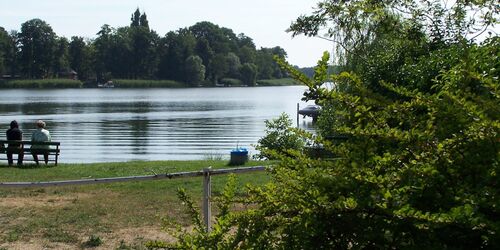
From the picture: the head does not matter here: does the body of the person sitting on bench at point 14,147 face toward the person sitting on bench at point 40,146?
no

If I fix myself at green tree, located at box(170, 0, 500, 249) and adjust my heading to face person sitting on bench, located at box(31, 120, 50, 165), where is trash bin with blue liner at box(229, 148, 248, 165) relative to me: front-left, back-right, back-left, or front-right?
front-right

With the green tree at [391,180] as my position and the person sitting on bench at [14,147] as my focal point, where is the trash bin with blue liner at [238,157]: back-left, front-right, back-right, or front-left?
front-right

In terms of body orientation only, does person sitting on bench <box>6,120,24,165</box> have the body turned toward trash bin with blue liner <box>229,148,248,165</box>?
no

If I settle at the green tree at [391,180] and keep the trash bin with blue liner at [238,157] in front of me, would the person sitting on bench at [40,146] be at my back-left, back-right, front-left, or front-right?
front-left
